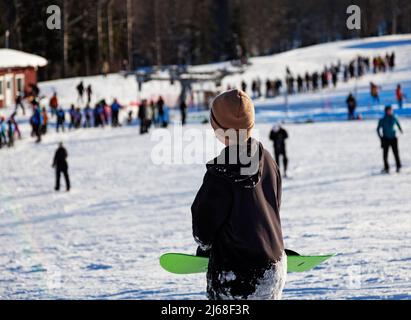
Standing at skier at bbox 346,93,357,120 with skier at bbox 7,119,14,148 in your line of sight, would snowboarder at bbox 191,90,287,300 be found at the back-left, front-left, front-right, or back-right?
front-left

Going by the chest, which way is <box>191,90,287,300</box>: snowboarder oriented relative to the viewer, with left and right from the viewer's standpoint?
facing away from the viewer and to the left of the viewer

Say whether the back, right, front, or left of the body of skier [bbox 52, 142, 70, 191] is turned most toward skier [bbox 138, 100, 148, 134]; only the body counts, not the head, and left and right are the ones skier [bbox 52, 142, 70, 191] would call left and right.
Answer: front

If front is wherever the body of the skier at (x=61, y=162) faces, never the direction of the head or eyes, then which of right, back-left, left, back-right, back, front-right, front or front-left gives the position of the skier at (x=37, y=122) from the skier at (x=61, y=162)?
front

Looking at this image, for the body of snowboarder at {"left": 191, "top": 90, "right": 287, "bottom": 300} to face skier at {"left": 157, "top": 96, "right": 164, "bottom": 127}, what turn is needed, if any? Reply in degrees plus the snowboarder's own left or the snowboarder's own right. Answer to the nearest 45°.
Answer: approximately 45° to the snowboarder's own right

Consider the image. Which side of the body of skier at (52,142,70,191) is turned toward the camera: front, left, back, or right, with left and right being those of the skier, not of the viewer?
back

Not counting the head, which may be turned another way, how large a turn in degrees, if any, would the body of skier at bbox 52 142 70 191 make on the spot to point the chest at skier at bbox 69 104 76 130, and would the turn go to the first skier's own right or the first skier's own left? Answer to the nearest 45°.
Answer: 0° — they already face them

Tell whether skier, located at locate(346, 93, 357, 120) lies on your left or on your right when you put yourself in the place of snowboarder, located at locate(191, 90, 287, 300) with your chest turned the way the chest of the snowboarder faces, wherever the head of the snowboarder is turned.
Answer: on your right

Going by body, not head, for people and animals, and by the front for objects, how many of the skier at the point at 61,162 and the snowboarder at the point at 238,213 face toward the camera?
0

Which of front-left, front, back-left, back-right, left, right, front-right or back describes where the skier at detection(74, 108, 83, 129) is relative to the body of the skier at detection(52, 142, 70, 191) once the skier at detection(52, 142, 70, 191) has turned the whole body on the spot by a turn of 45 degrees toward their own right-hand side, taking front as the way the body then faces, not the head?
front-left

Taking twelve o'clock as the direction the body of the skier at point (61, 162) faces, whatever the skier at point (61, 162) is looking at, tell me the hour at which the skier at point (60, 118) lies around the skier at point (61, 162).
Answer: the skier at point (60, 118) is roughly at 12 o'clock from the skier at point (61, 162).

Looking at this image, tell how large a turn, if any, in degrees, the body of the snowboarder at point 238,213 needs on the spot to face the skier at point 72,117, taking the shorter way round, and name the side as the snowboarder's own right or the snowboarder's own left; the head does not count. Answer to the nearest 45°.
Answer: approximately 45° to the snowboarder's own right
